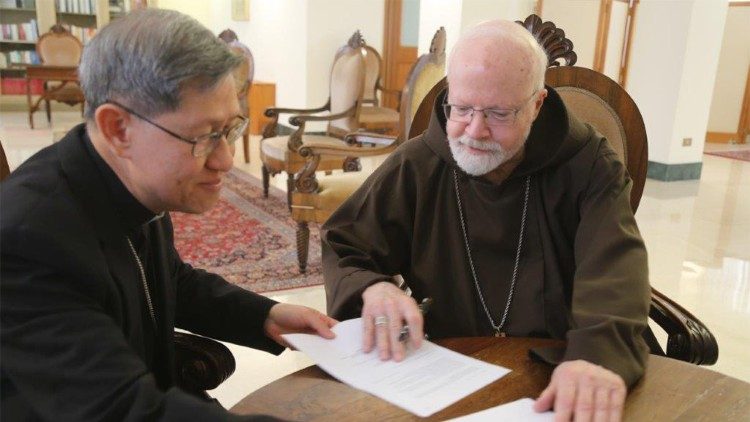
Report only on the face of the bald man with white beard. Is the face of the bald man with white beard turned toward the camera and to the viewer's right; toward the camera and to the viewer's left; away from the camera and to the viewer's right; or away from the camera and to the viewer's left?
toward the camera and to the viewer's left

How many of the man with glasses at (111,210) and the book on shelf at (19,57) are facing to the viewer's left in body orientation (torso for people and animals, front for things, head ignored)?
0

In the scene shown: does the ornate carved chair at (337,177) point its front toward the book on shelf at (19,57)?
no

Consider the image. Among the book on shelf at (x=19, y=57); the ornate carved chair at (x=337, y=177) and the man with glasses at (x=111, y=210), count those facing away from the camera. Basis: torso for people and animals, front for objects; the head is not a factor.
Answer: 0

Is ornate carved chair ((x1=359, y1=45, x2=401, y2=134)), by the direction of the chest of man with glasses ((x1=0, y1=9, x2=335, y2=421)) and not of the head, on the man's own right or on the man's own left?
on the man's own left

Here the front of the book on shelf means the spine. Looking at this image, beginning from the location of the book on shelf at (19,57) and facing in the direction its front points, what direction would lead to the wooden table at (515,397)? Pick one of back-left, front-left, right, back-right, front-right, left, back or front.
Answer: front

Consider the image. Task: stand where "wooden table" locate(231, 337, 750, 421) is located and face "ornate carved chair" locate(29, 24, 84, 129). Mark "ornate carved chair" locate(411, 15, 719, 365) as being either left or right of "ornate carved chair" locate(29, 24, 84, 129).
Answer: right

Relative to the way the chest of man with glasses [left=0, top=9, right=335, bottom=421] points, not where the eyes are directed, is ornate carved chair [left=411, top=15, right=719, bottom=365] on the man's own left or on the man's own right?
on the man's own left

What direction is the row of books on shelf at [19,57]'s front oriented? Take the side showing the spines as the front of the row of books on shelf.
toward the camera

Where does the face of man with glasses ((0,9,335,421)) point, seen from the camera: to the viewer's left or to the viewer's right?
to the viewer's right

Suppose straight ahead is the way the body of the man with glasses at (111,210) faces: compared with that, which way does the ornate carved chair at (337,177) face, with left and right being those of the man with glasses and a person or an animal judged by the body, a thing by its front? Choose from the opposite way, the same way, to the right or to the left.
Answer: to the right

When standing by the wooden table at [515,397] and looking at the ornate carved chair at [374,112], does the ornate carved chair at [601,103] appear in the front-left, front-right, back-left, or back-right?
front-right

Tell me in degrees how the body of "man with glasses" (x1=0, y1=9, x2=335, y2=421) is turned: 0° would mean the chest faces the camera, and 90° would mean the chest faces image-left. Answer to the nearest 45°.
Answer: approximately 315°

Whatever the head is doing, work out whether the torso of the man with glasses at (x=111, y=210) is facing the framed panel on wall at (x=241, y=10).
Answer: no

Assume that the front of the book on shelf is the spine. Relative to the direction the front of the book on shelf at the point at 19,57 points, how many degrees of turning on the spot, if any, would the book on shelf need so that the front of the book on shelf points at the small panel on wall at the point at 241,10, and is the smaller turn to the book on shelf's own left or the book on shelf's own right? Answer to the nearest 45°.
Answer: approximately 45° to the book on shelf's own left
